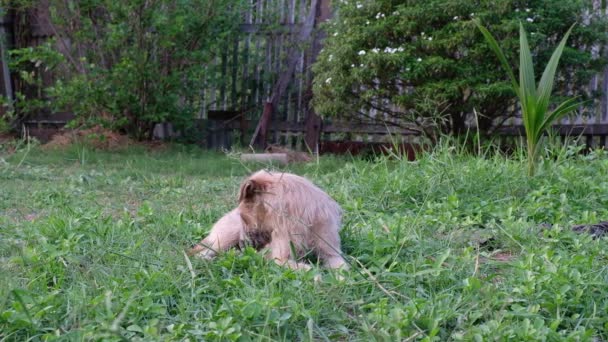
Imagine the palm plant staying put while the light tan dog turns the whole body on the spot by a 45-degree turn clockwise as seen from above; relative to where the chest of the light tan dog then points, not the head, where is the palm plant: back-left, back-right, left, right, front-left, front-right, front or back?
back-right

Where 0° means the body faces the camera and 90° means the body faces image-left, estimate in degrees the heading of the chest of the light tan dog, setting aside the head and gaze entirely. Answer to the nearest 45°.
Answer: approximately 45°

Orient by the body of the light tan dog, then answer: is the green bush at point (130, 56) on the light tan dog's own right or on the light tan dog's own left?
on the light tan dog's own right

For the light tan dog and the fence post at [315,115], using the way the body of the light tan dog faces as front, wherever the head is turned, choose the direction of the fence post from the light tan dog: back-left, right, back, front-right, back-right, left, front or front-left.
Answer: back-right

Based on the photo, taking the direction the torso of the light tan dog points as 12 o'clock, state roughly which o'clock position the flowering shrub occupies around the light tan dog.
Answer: The flowering shrub is roughly at 5 o'clock from the light tan dog.
